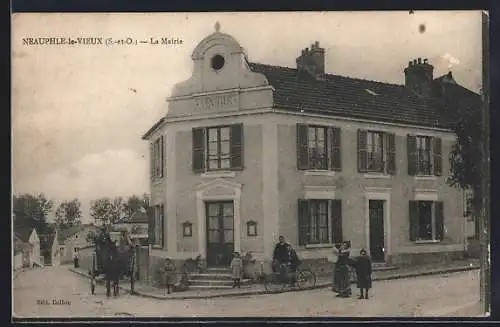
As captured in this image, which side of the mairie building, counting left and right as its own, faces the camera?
front

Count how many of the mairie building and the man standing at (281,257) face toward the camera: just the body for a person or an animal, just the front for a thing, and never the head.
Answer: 2

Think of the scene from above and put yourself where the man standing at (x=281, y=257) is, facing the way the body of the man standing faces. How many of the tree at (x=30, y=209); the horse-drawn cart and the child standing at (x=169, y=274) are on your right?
3

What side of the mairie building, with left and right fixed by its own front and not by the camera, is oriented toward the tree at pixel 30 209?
right

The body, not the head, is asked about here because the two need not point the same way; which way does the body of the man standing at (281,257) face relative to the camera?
toward the camera

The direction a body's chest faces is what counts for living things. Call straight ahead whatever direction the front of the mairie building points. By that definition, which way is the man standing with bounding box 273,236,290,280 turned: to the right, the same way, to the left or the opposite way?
the same way
